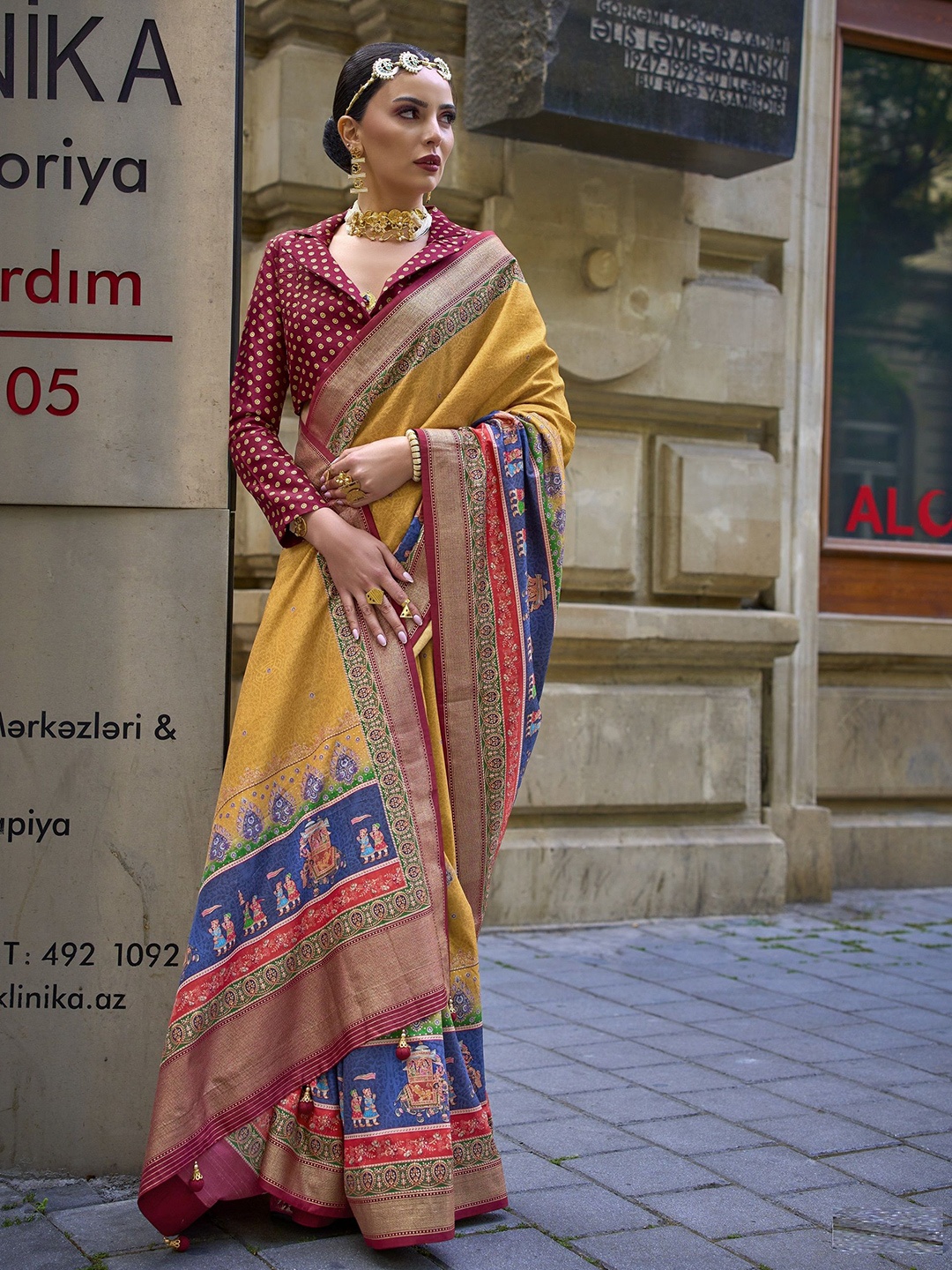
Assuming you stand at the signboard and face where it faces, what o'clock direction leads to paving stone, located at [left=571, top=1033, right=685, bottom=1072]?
The paving stone is roughly at 8 o'clock from the signboard.

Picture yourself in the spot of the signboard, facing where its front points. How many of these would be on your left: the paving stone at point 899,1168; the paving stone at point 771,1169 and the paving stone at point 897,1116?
3

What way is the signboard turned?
toward the camera

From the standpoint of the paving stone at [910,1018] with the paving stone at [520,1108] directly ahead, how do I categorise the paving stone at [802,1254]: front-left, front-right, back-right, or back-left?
front-left

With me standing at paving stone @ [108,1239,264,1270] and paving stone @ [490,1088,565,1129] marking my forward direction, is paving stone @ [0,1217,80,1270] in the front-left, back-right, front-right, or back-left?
back-left

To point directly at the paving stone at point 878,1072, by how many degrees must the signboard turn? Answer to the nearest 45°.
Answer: approximately 90° to its left

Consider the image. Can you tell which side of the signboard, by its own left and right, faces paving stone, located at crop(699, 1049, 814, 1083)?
left

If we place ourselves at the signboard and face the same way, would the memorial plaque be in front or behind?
behind

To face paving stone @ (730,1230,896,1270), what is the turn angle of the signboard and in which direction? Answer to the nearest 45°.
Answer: approximately 45° to its left

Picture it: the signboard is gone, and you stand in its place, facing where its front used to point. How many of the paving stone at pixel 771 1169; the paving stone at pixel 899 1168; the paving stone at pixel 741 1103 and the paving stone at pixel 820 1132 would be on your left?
4
